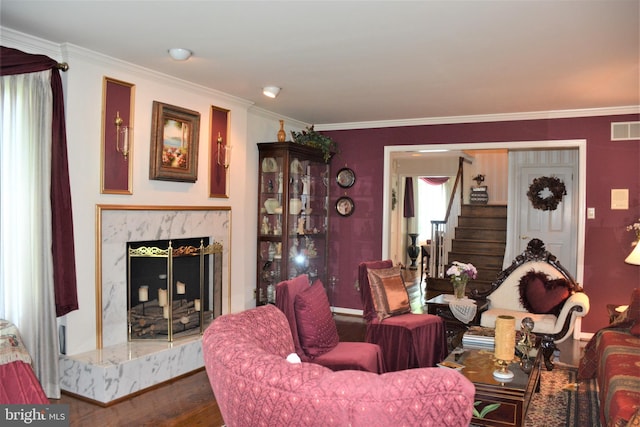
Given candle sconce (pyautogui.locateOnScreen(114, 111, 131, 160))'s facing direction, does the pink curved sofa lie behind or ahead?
ahead

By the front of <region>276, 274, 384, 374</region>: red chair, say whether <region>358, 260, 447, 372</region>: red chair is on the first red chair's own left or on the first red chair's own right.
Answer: on the first red chair's own left

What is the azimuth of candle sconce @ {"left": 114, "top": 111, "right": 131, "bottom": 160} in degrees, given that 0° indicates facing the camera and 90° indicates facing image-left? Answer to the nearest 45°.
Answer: approximately 315°

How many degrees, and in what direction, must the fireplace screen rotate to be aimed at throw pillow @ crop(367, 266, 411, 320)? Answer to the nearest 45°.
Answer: approximately 45° to its left

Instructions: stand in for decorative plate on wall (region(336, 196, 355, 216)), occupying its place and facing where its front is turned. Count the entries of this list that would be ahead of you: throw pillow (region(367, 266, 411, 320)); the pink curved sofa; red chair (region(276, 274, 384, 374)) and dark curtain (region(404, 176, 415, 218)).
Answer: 3

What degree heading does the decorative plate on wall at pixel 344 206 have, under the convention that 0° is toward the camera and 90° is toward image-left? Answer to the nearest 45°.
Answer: approximately 0°

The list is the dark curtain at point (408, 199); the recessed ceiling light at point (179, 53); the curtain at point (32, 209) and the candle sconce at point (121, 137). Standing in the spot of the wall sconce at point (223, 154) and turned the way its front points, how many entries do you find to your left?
1

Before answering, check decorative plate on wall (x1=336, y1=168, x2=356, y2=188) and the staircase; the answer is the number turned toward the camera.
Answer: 2

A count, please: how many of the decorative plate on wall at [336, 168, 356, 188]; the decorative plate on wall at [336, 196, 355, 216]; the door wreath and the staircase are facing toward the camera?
4

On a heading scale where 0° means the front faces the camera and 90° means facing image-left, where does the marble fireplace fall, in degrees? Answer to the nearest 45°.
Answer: approximately 315°

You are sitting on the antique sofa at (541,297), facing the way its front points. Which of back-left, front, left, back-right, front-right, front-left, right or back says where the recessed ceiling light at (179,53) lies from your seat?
front

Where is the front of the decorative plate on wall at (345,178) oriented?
toward the camera

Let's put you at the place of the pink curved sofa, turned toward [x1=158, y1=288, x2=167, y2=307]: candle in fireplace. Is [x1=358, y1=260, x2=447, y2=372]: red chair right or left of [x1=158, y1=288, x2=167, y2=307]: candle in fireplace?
right

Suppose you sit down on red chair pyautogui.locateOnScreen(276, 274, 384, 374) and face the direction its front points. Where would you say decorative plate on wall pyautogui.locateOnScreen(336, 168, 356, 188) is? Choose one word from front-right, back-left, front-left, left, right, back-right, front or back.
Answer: back-left

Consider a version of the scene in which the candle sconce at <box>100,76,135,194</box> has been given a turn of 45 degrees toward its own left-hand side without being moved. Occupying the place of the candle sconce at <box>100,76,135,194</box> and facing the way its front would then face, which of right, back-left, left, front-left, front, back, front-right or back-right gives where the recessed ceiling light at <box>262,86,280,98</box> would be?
front

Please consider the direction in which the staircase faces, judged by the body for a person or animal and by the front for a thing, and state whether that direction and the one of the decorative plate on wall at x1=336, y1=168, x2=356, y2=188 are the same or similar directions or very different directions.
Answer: same or similar directions

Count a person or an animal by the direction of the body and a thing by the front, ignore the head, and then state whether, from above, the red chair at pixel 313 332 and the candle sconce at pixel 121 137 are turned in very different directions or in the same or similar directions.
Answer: same or similar directions

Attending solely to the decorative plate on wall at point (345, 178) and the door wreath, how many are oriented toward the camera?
2
